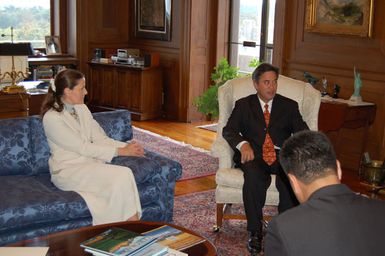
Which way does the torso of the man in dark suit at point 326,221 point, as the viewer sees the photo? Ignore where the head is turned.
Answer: away from the camera

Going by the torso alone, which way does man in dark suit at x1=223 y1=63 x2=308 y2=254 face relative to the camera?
toward the camera

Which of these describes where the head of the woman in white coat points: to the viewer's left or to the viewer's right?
to the viewer's right

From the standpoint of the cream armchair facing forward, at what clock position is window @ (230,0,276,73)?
The window is roughly at 6 o'clock from the cream armchair.

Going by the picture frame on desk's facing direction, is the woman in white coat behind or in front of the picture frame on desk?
in front

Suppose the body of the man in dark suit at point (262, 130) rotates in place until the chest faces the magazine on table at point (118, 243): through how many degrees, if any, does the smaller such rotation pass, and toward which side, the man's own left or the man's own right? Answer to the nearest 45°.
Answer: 0° — they already face it

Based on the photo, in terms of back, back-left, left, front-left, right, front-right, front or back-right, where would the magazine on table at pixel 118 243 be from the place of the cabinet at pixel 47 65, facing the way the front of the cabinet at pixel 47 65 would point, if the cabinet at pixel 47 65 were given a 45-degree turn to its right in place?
front-left

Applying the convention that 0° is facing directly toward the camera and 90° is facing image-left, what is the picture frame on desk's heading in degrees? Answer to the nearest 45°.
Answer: approximately 0°

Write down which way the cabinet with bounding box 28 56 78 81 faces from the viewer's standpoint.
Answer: facing the viewer

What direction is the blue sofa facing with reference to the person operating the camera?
facing the viewer and to the right of the viewer

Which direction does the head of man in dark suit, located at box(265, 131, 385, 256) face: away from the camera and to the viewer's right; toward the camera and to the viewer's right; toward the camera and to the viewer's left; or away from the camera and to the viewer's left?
away from the camera and to the viewer's left

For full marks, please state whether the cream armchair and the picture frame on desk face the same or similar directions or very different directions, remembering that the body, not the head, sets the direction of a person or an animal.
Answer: same or similar directions

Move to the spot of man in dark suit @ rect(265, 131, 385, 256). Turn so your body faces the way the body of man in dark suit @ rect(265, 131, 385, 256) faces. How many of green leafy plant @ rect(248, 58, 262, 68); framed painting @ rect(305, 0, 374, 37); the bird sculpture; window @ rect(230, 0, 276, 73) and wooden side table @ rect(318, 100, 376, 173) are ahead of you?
5

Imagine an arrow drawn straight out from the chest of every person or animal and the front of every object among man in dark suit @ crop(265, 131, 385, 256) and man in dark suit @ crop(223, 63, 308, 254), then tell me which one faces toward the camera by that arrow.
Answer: man in dark suit @ crop(223, 63, 308, 254)

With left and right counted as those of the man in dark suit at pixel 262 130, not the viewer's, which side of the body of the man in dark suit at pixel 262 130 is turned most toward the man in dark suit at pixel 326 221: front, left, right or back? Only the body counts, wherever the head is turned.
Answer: front

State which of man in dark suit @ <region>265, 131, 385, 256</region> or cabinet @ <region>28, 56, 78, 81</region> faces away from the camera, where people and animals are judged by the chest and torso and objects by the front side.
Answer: the man in dark suit
